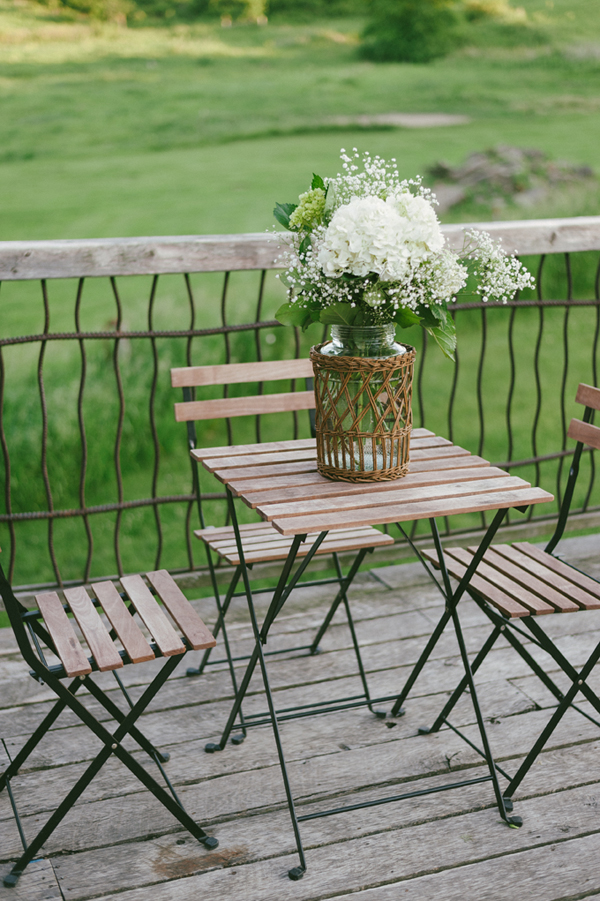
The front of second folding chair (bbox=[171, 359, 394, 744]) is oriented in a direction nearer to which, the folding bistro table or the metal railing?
the folding bistro table

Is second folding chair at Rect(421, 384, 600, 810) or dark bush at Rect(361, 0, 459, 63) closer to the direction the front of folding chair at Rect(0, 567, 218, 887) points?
the second folding chair

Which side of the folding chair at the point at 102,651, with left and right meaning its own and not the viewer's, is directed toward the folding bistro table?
front

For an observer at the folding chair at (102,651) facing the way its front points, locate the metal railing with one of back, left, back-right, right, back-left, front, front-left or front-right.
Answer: left

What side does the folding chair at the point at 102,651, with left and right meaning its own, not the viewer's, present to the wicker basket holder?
front

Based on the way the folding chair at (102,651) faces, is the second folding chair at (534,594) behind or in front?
in front

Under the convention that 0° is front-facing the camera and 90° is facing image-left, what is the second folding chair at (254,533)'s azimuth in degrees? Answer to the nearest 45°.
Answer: approximately 315°

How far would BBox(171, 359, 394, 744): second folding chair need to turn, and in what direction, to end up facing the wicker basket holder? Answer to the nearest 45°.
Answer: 0° — it already faces it

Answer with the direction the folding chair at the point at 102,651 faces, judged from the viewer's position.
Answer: facing to the right of the viewer

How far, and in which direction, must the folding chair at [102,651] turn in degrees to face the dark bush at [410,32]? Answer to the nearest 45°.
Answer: approximately 90° to its left

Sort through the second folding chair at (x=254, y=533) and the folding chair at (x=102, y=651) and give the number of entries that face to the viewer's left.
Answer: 0

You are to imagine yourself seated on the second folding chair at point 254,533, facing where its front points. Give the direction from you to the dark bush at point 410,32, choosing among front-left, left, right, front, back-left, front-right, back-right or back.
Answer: back-left
